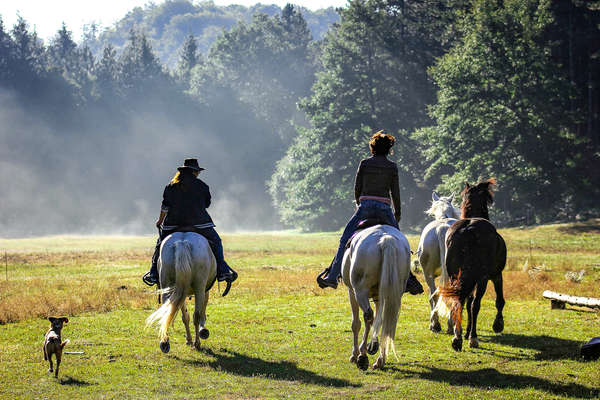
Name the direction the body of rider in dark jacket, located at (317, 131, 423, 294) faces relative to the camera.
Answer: away from the camera

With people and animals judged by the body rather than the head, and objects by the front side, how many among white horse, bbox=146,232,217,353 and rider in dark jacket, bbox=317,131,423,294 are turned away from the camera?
2

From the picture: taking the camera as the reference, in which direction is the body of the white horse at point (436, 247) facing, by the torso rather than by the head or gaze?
away from the camera

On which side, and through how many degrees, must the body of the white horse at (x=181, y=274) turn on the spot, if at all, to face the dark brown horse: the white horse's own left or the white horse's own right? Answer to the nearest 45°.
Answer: approximately 90° to the white horse's own right

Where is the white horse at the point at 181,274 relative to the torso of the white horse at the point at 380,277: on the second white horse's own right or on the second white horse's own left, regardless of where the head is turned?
on the second white horse's own left

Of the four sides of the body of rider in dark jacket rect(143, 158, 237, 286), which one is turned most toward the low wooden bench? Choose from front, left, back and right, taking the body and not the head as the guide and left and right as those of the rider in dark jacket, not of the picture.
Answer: right

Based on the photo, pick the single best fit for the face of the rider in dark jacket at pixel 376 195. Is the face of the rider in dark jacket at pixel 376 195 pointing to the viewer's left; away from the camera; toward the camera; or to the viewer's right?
away from the camera

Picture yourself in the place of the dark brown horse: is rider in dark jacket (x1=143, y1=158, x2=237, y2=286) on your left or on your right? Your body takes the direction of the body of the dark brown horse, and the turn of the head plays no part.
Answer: on your left

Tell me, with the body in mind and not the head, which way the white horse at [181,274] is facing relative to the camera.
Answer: away from the camera

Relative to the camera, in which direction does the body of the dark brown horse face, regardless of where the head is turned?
away from the camera

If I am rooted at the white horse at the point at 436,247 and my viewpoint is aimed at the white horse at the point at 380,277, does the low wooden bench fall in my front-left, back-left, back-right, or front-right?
back-left

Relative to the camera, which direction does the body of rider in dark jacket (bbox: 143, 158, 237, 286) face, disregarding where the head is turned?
away from the camera

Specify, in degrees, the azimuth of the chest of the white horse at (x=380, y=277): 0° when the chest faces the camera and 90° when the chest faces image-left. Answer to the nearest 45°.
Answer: approximately 180°

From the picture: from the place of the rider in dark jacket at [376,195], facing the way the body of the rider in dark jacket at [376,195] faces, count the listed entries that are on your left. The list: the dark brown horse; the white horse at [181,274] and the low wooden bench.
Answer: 1
